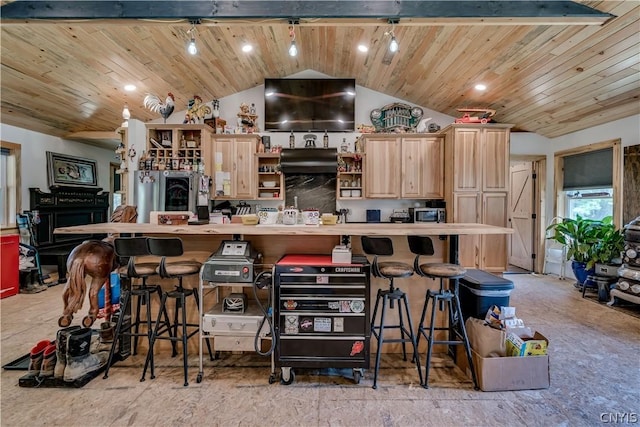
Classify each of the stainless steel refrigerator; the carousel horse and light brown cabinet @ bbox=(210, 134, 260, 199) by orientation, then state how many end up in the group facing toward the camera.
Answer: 2

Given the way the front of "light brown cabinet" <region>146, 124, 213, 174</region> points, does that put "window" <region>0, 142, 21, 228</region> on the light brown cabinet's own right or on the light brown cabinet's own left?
on the light brown cabinet's own right

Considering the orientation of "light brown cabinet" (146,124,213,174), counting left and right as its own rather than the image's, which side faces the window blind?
left

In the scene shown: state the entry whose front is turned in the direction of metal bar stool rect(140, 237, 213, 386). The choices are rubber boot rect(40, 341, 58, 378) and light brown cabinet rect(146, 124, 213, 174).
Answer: the light brown cabinet

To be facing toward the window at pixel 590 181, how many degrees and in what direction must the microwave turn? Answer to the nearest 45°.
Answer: approximately 135° to its left

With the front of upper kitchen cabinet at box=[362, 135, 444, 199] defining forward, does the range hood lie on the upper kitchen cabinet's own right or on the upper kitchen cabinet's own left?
on the upper kitchen cabinet's own right

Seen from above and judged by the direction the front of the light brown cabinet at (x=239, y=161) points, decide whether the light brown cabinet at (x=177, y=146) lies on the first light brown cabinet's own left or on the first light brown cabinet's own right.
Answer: on the first light brown cabinet's own right

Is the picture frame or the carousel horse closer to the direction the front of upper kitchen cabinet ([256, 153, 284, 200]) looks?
the carousel horse

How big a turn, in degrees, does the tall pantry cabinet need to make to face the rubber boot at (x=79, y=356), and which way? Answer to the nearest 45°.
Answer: approximately 45° to its right
